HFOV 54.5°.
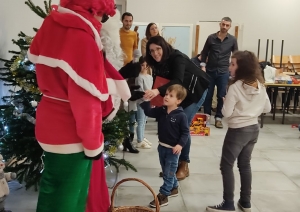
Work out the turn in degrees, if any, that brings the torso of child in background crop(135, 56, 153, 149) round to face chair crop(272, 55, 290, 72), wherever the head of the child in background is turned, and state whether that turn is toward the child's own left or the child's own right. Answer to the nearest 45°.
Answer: approximately 90° to the child's own left

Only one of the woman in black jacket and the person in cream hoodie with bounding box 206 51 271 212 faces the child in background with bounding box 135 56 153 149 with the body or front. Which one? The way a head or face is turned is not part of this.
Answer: the person in cream hoodie with bounding box 206 51 271 212

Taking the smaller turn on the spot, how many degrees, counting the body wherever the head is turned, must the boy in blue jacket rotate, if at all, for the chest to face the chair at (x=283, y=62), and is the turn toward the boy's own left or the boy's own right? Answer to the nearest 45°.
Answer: approximately 180°

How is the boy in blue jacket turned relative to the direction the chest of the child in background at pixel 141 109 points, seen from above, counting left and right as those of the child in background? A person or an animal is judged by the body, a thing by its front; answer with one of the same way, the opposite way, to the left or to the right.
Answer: to the right

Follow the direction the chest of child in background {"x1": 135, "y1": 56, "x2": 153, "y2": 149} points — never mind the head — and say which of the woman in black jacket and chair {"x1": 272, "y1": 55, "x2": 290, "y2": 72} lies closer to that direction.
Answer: the woman in black jacket

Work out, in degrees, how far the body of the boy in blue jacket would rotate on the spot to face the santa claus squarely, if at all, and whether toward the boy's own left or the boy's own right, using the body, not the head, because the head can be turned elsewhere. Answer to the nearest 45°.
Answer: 0° — they already face them

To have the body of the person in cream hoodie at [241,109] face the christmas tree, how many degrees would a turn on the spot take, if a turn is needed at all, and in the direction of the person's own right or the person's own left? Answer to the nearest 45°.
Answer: approximately 45° to the person's own left
